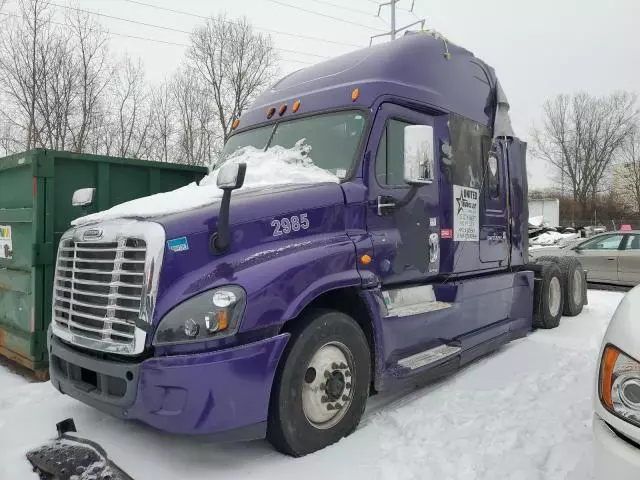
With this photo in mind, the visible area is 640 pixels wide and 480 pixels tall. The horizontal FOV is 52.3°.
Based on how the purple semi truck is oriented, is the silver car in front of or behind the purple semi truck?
behind

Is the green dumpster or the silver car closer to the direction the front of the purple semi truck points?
the green dumpster

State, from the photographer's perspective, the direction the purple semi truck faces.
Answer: facing the viewer and to the left of the viewer

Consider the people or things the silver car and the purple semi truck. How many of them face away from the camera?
0

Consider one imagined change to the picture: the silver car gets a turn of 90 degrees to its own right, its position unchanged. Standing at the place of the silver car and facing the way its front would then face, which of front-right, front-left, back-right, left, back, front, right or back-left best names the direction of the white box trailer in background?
front

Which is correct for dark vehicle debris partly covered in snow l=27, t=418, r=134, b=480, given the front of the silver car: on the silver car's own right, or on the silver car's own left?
on the silver car's own left

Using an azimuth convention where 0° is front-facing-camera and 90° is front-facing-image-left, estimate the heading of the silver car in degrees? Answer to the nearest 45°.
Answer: approximately 90°

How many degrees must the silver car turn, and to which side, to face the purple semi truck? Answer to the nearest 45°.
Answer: approximately 90° to its left

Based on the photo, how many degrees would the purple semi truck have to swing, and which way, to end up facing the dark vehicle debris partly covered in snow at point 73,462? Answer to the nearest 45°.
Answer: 0° — it already faces it

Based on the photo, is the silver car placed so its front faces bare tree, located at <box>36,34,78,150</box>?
yes

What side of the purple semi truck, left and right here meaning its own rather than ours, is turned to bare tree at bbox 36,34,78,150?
right

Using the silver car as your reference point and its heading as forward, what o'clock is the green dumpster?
The green dumpster is roughly at 10 o'clock from the silver car.

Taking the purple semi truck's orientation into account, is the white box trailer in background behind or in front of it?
behind

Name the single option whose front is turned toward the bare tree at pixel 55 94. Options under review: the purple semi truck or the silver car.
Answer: the silver car
